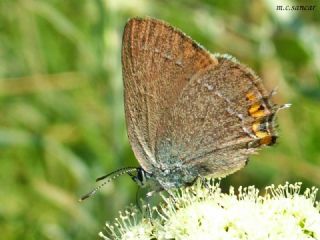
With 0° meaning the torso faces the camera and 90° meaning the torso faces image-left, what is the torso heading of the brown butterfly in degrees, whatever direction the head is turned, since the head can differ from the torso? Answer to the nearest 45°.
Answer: approximately 90°
